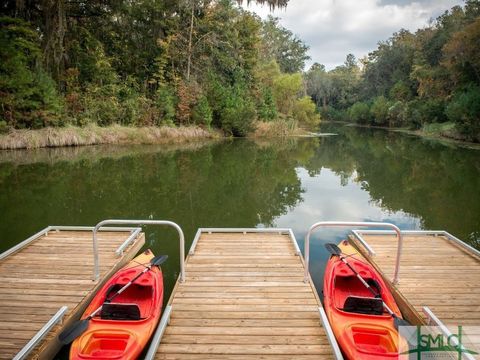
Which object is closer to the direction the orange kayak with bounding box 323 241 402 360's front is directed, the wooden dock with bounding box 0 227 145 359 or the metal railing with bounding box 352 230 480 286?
the metal railing

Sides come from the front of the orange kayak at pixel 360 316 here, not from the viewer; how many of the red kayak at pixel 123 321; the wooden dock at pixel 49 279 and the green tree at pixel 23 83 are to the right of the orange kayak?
0

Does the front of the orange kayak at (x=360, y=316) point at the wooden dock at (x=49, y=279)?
no

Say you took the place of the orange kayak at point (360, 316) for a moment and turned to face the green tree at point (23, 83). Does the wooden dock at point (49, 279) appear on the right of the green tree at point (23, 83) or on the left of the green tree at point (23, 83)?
left

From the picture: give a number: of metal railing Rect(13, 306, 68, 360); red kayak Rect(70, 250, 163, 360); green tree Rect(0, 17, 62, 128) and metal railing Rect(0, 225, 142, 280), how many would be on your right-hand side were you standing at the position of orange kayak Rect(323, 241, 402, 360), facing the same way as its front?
0

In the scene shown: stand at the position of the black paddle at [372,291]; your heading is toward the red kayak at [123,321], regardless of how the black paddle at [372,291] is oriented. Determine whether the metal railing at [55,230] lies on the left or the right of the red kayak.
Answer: right

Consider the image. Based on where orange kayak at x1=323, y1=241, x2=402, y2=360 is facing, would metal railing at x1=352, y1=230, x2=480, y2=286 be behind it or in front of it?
in front

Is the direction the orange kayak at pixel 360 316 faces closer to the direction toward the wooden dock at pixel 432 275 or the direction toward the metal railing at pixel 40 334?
the wooden dock

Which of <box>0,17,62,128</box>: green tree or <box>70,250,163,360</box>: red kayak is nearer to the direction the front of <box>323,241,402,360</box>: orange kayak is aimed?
the green tree

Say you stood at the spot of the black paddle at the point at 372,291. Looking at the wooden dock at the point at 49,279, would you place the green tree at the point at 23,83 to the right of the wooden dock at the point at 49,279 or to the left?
right

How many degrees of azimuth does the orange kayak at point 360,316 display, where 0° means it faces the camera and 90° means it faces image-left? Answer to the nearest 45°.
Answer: approximately 180°

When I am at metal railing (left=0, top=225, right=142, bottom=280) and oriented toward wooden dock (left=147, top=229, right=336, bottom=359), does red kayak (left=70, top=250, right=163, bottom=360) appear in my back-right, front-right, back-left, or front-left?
front-right

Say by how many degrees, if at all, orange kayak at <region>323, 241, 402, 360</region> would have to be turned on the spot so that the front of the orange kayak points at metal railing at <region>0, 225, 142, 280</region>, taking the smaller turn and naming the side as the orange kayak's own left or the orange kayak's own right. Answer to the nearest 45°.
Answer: approximately 90° to the orange kayak's own left

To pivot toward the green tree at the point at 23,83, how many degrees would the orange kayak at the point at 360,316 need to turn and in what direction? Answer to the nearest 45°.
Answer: approximately 45° to its left

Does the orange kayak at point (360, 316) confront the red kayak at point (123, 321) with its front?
no

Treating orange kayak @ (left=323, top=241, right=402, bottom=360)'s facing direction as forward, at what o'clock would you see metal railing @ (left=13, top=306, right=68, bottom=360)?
The metal railing is roughly at 8 o'clock from the orange kayak.
